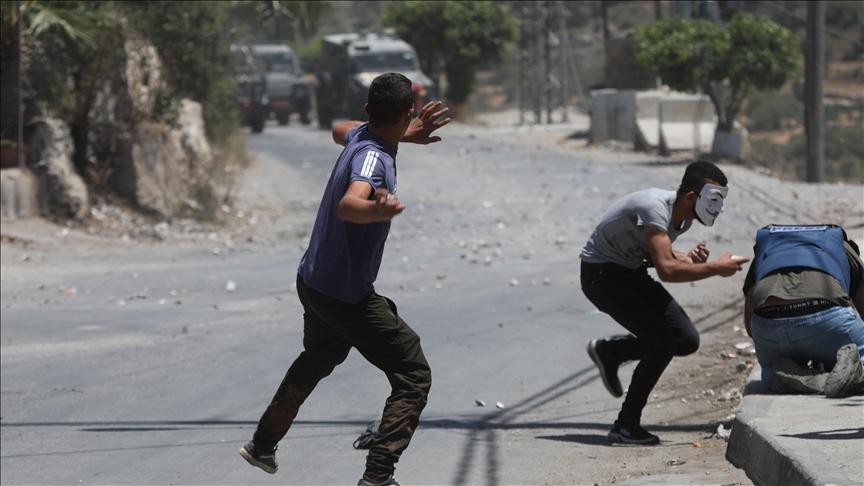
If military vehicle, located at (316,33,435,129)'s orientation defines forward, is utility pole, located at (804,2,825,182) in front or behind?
in front

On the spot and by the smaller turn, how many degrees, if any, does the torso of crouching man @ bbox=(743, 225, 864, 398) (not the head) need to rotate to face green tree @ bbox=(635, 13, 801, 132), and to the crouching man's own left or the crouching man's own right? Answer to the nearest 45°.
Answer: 0° — they already face it

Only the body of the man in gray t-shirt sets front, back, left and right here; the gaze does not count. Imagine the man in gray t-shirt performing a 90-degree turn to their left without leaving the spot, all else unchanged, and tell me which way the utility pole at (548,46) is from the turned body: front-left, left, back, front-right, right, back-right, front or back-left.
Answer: front

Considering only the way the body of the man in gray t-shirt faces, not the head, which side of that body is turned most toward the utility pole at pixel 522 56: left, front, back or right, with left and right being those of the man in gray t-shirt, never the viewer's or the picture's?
left

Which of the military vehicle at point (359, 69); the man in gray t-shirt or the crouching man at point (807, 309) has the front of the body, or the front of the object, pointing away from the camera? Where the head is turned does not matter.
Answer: the crouching man

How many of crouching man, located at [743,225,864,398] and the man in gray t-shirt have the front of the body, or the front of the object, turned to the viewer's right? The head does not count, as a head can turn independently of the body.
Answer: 1

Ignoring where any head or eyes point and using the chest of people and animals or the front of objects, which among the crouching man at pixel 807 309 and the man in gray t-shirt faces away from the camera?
the crouching man

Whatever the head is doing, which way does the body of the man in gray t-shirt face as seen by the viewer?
to the viewer's right

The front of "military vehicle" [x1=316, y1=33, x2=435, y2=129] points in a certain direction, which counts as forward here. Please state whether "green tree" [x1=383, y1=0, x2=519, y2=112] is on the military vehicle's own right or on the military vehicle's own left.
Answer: on the military vehicle's own left

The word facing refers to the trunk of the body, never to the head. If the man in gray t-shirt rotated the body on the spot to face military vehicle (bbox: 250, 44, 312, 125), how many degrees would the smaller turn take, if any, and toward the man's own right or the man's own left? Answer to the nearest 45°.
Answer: approximately 90° to the man's own left

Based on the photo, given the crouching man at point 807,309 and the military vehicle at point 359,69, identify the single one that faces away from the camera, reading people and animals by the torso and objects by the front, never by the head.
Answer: the crouching man

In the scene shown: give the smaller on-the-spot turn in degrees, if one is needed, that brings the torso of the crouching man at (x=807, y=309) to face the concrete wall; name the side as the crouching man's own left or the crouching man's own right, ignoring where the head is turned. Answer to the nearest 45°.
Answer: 0° — they already face it

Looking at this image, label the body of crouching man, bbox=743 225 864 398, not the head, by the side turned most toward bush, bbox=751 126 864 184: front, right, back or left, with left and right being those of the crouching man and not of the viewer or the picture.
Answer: front

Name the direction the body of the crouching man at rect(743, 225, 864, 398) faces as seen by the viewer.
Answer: away from the camera

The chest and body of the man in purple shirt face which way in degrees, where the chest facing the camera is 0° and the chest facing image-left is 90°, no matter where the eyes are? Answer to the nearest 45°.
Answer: approximately 225°

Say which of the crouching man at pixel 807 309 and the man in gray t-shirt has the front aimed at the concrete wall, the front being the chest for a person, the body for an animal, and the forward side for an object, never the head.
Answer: the crouching man

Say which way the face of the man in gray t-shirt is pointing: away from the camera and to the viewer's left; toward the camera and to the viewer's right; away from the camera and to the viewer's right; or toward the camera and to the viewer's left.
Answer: toward the camera and to the viewer's right

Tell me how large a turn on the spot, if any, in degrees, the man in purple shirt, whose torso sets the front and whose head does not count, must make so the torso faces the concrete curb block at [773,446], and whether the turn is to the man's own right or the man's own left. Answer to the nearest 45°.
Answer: approximately 45° to the man's own right
